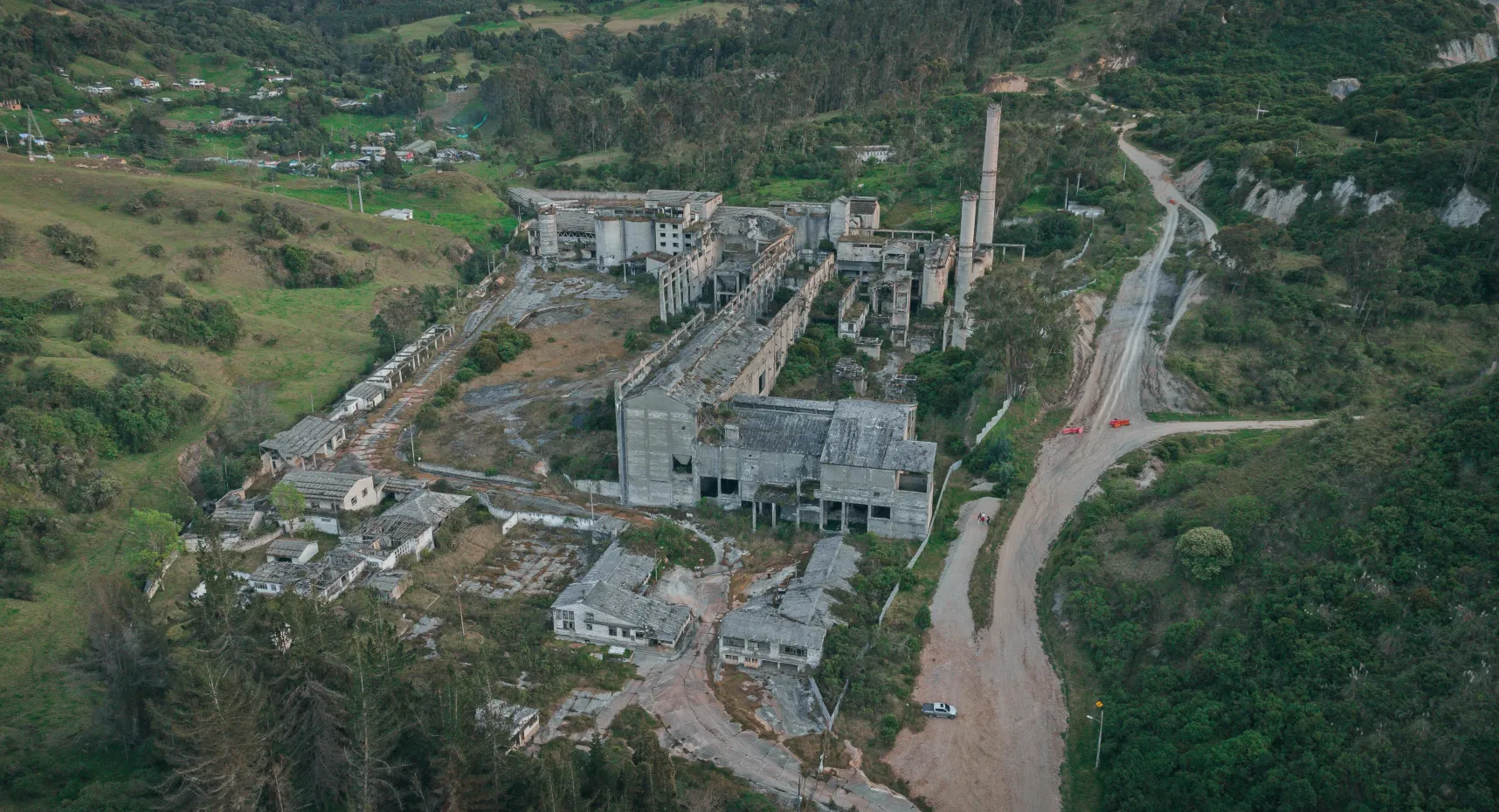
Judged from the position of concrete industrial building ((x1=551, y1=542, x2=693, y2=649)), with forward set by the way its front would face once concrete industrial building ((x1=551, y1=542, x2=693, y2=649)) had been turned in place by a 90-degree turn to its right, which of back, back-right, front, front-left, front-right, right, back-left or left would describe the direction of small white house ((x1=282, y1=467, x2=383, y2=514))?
front-right

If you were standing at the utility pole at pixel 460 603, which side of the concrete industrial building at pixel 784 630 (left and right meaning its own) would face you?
right

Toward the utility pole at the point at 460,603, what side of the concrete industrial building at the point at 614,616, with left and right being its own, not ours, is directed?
right

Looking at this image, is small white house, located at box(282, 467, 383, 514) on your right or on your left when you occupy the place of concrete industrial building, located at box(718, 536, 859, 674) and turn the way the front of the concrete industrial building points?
on your right

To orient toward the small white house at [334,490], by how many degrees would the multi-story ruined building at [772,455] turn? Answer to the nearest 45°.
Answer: approximately 90° to its right

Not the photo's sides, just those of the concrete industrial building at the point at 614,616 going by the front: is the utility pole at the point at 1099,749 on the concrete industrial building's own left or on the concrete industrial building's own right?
on the concrete industrial building's own left

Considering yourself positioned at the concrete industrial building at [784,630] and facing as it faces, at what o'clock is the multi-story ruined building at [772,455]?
The multi-story ruined building is roughly at 6 o'clock from the concrete industrial building.

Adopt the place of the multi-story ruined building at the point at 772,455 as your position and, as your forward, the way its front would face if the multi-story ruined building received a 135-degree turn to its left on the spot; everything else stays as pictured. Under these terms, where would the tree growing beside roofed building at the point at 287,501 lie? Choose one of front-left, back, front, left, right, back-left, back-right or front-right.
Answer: back-left
